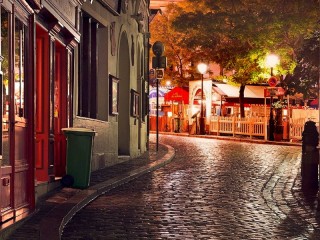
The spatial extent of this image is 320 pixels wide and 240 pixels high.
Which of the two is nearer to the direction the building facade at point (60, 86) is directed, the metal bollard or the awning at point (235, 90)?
the metal bollard

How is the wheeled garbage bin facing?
to the viewer's right

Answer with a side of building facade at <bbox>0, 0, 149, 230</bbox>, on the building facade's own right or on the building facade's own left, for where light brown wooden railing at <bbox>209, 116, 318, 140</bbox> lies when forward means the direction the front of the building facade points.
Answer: on the building facade's own left

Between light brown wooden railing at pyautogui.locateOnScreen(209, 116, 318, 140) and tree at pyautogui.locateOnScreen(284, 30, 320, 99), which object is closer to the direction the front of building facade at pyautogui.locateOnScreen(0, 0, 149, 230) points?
the tree

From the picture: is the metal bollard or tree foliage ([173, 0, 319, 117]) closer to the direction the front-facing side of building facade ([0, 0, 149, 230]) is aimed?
the metal bollard

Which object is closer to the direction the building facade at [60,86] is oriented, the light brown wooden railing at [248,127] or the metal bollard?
the metal bollard

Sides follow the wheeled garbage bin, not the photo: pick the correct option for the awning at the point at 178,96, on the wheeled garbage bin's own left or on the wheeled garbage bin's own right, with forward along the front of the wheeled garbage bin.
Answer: on the wheeled garbage bin's own left

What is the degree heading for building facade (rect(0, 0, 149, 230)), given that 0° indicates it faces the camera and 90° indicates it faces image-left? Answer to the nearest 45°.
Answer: approximately 315°

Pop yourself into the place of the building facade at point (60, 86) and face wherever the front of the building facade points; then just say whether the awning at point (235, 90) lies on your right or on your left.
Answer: on your left

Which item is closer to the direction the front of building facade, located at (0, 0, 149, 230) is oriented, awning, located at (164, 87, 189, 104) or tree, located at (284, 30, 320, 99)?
the tree
